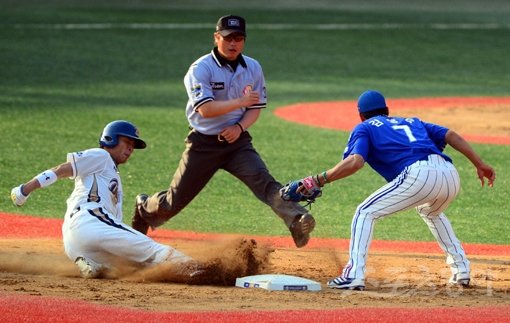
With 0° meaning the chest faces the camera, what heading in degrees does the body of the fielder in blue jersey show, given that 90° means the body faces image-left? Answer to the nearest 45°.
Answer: approximately 135°
